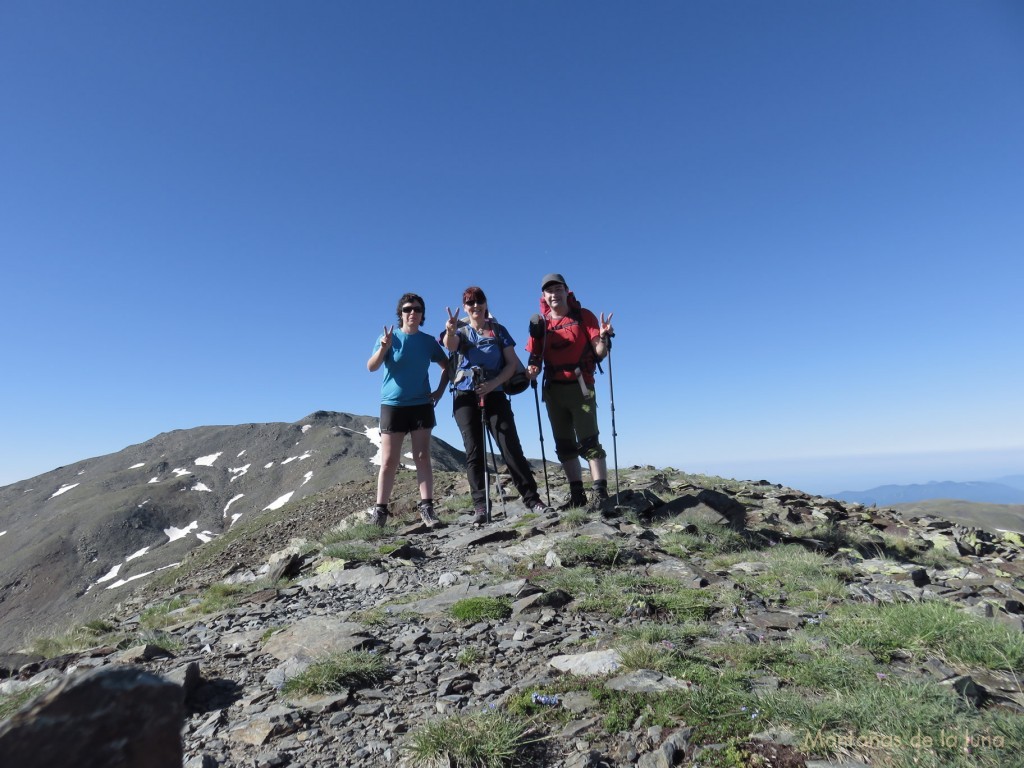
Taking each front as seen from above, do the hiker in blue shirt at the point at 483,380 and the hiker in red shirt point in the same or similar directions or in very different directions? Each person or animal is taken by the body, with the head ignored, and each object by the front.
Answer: same or similar directions

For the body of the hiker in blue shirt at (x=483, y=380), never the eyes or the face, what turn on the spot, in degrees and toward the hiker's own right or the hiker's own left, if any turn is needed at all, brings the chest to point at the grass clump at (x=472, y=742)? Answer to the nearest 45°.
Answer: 0° — they already face it

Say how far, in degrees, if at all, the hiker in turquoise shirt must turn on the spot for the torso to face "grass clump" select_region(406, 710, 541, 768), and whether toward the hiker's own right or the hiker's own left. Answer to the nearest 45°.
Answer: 0° — they already face it

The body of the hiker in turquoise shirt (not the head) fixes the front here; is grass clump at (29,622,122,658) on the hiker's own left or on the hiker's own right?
on the hiker's own right

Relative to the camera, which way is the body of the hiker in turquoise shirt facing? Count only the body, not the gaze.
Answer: toward the camera

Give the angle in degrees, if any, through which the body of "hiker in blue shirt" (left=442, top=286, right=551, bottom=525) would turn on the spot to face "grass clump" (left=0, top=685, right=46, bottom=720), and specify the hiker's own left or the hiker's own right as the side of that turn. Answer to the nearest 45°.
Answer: approximately 45° to the hiker's own right

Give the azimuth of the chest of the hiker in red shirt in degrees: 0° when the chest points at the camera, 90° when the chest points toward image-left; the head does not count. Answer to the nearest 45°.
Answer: approximately 0°

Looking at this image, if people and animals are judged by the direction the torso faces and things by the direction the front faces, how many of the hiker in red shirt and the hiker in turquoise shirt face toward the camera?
2

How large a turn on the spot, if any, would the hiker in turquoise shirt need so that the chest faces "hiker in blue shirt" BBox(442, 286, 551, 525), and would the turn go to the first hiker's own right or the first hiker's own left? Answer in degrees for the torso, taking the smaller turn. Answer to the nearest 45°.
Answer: approximately 90° to the first hiker's own left

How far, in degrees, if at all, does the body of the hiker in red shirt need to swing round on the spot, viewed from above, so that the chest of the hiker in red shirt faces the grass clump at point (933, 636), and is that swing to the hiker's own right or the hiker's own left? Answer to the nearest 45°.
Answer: approximately 45° to the hiker's own left
